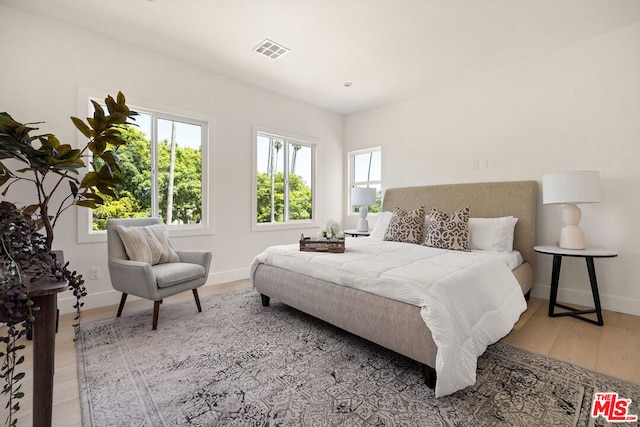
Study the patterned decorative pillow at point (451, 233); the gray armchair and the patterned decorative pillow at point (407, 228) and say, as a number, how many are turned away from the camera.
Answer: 0

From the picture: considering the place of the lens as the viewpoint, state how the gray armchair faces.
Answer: facing the viewer and to the right of the viewer

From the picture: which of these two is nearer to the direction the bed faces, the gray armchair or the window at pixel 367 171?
the gray armchair

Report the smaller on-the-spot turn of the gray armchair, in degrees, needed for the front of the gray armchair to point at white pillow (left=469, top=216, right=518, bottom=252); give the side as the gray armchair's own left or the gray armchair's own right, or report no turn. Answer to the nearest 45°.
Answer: approximately 45° to the gray armchair's own left

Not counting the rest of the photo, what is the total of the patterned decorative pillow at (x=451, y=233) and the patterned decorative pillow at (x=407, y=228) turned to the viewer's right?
0

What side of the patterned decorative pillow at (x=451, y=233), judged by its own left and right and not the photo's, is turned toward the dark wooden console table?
front

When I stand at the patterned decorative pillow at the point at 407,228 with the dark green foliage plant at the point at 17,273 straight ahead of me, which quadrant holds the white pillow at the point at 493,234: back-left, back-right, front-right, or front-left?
back-left

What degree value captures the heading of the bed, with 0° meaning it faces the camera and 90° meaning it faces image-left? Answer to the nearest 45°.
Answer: approximately 45°

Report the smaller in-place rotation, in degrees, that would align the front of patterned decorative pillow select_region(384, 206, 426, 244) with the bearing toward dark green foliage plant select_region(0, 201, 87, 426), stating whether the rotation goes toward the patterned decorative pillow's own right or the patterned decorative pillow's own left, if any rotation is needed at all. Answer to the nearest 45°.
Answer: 0° — it already faces it

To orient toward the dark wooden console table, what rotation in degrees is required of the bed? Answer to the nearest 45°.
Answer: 0° — it already faces it

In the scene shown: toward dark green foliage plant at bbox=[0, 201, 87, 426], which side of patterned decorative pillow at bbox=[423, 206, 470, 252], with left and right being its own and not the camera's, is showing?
front

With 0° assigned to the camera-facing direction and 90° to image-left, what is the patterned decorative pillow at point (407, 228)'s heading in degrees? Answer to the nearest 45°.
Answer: approximately 45°

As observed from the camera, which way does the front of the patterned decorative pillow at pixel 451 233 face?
facing the viewer and to the left of the viewer
